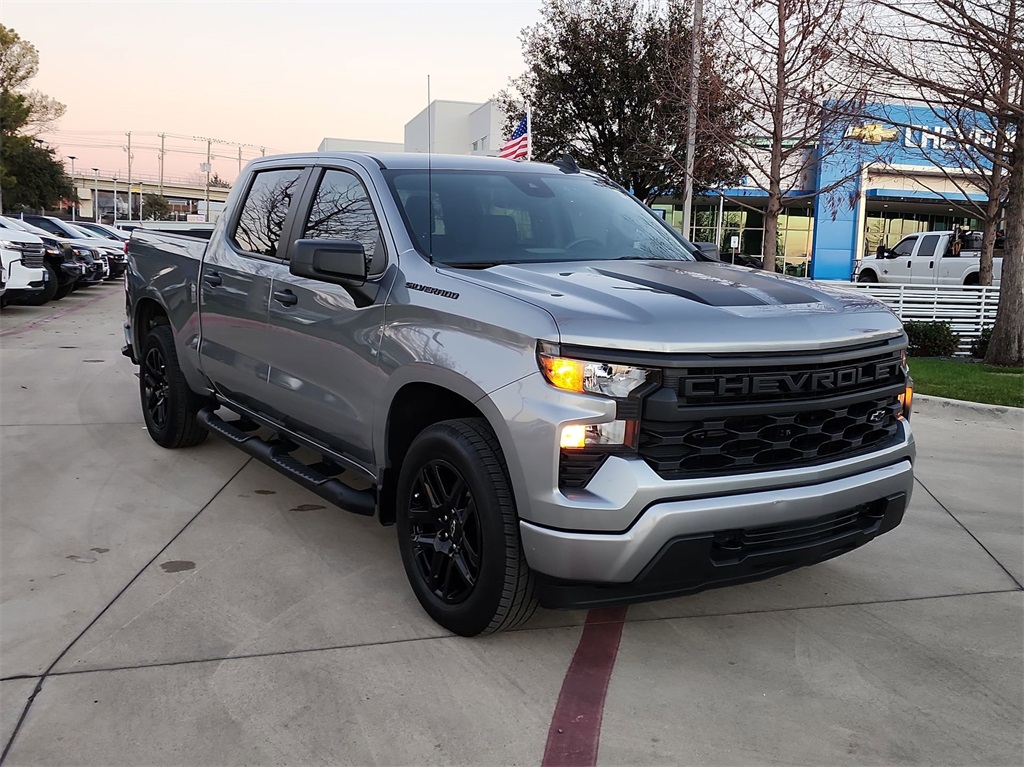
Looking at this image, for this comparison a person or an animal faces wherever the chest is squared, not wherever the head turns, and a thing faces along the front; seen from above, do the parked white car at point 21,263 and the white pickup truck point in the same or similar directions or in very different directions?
very different directions

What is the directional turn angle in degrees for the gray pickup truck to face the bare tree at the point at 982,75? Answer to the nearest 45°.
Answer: approximately 90° to its left

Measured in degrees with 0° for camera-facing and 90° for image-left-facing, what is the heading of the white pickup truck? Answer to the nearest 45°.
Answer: approximately 90°

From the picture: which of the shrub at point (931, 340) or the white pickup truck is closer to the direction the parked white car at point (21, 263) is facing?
the shrub

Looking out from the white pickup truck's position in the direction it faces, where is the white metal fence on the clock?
The white metal fence is roughly at 9 o'clock from the white pickup truck.

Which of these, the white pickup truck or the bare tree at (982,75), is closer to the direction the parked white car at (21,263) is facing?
the bare tree

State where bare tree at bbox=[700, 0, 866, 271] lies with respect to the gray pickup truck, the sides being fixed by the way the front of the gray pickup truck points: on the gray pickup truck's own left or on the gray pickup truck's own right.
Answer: on the gray pickup truck's own left

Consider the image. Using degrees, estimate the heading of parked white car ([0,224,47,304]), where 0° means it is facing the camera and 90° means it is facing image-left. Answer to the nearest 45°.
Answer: approximately 315°

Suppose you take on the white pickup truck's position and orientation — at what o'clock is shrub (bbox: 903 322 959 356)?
The shrub is roughly at 9 o'clock from the white pickup truck.

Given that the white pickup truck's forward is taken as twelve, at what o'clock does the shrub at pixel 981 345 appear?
The shrub is roughly at 9 o'clock from the white pickup truck.

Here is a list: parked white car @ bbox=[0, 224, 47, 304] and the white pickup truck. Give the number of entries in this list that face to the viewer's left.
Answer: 1
